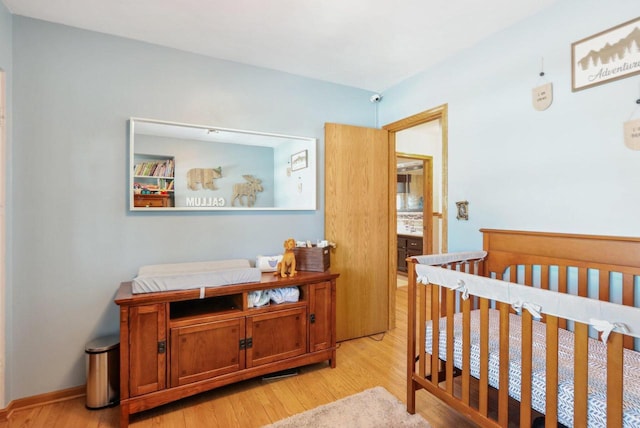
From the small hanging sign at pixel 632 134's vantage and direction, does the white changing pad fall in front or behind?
in front

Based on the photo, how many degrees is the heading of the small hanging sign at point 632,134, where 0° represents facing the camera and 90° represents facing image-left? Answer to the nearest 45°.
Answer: approximately 45°

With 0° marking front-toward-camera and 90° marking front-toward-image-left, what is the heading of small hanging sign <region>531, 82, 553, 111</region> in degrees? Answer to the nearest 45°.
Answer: approximately 45°

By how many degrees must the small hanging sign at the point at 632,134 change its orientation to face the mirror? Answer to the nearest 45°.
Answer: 0° — it already faces it

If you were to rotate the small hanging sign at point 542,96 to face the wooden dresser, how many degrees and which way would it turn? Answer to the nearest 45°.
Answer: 0° — it already faces it

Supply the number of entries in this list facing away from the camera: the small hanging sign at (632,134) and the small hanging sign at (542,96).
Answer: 0

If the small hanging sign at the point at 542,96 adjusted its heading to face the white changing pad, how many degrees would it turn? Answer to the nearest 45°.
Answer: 0° — it already faces it
